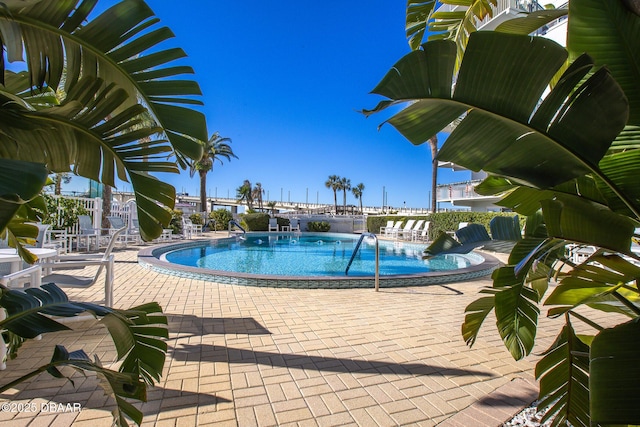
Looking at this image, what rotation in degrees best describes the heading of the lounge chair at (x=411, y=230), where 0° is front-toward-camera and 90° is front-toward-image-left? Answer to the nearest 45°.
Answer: approximately 45°

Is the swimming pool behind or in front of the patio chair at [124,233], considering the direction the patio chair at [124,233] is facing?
in front

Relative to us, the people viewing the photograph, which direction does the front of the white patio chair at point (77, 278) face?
facing to the left of the viewer

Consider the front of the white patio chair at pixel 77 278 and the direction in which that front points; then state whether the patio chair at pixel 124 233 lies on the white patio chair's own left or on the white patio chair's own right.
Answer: on the white patio chair's own right

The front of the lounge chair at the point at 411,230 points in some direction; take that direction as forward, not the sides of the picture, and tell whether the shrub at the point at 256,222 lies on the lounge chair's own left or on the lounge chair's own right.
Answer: on the lounge chair's own right

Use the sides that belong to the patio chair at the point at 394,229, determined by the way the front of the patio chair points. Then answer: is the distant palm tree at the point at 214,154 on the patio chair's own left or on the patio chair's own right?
on the patio chair's own right

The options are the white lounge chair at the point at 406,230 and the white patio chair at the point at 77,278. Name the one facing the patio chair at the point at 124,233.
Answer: the white lounge chair

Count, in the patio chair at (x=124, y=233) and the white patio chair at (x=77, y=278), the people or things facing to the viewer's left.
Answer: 1
